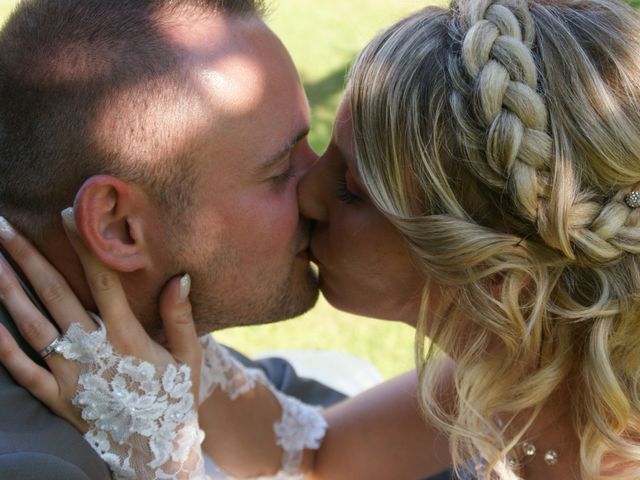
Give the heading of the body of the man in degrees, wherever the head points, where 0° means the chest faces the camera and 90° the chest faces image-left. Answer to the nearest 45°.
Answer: approximately 270°

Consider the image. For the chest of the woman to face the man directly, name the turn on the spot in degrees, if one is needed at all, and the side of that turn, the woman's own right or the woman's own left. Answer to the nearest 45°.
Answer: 0° — they already face them

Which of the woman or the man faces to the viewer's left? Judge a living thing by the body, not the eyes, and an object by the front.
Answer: the woman

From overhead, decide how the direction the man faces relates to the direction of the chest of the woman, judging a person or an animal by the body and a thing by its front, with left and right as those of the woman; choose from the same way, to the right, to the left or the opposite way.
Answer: the opposite way

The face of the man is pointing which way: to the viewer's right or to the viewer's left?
to the viewer's right

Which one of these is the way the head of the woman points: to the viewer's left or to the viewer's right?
to the viewer's left

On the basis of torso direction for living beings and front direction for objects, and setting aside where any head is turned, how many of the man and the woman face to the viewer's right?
1

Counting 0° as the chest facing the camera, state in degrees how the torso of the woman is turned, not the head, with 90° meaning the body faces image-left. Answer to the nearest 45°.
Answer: approximately 90°

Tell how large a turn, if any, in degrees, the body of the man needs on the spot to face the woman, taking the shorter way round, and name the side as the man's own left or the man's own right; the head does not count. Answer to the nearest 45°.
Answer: approximately 45° to the man's own right
